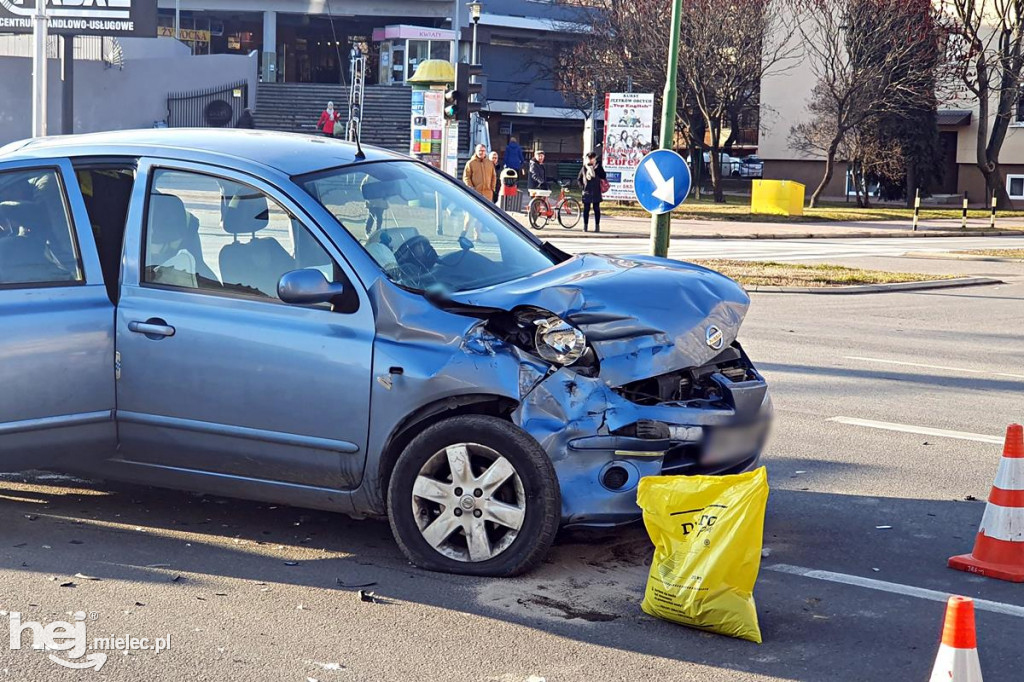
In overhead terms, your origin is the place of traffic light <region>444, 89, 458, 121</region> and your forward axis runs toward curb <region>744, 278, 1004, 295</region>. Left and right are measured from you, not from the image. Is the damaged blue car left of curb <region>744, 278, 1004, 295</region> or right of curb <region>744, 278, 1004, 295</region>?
right

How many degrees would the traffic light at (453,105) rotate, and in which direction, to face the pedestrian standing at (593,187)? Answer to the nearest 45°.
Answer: approximately 180°

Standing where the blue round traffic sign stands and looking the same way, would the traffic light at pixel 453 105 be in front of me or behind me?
behind

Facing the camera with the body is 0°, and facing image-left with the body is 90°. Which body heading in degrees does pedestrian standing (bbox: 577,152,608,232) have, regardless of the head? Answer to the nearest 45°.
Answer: approximately 0°

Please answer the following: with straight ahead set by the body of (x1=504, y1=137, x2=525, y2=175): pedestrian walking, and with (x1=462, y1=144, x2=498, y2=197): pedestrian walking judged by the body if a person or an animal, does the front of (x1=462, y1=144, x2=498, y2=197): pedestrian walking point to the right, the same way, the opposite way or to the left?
the opposite way

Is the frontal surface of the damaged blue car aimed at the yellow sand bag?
yes

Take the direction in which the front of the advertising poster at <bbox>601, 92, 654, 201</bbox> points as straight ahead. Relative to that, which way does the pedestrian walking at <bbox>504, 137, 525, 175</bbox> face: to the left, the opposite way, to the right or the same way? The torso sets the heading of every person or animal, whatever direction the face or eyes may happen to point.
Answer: the opposite way

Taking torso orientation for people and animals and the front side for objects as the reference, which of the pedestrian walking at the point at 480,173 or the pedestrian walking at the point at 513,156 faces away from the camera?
the pedestrian walking at the point at 513,156

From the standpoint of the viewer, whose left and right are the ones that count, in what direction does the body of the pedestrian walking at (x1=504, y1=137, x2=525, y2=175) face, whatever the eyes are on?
facing away from the viewer

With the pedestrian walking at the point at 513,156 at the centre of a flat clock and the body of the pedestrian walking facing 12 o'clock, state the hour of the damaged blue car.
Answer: The damaged blue car is roughly at 6 o'clock from the pedestrian walking.

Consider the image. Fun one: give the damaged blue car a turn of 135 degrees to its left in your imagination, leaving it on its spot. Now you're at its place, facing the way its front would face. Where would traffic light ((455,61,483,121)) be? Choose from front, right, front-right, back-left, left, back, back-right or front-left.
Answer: front
